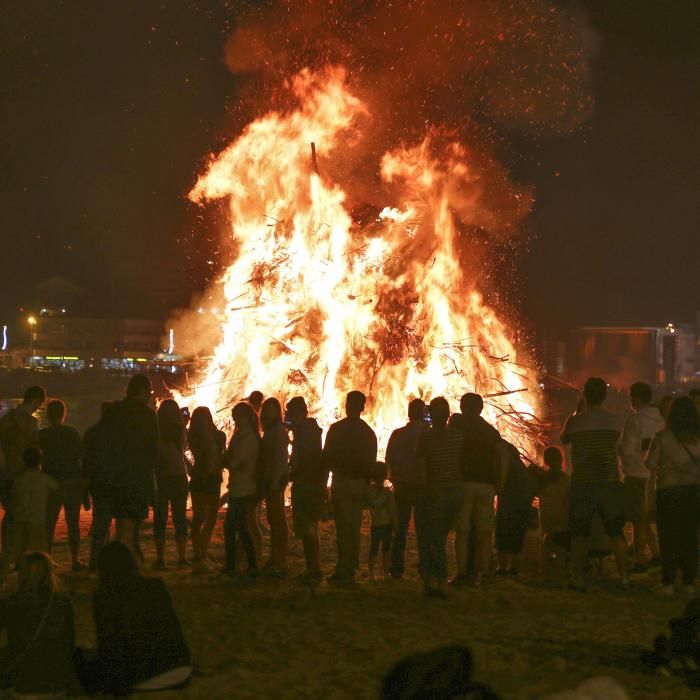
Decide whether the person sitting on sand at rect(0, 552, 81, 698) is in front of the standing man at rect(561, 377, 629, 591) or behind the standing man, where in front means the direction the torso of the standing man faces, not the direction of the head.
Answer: behind

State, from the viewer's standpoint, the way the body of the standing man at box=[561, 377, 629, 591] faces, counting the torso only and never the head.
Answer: away from the camera

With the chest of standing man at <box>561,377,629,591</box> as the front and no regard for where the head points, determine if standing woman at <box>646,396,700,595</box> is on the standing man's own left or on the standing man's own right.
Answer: on the standing man's own right

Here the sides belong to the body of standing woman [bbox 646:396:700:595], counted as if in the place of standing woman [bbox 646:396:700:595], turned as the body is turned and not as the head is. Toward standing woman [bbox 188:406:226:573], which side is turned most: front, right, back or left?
left

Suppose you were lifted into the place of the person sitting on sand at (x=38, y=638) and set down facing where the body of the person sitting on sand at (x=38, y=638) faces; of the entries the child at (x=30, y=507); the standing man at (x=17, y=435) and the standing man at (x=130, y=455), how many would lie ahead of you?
3

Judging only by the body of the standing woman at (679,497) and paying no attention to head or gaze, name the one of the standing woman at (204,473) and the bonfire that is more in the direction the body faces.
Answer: the bonfire

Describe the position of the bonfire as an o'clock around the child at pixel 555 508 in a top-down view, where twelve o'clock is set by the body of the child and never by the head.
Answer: The bonfire is roughly at 11 o'clock from the child.

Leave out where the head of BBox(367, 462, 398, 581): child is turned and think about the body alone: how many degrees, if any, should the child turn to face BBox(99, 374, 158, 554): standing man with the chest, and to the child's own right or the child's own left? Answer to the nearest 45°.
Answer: approximately 90° to the child's own left

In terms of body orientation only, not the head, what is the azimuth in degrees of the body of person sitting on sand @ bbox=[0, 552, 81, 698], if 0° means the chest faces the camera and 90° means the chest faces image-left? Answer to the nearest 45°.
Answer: approximately 180°

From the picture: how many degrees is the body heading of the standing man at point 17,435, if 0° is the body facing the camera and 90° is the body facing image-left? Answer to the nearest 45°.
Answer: approximately 225°

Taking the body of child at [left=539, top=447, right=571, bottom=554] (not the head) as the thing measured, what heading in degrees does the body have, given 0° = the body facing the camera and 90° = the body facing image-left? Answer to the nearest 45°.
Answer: approximately 180°

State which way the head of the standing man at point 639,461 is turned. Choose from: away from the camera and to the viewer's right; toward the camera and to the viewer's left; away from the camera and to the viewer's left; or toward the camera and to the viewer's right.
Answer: away from the camera and to the viewer's left

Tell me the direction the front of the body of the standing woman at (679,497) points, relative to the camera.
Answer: away from the camera

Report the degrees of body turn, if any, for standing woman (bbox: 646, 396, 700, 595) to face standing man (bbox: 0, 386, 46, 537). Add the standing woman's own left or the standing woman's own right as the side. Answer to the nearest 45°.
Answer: approximately 90° to the standing woman's own left

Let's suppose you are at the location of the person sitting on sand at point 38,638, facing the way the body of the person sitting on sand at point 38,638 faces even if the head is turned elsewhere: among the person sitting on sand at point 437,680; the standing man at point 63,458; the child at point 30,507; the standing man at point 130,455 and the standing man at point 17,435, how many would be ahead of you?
4

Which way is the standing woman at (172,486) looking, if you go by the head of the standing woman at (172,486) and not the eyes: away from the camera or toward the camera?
away from the camera

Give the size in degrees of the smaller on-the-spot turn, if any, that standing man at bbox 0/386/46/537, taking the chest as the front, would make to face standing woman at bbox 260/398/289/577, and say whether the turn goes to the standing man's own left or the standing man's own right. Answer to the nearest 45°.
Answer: approximately 45° to the standing man's own right

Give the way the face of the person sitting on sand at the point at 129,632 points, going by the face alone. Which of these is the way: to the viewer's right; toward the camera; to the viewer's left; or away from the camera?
away from the camera
